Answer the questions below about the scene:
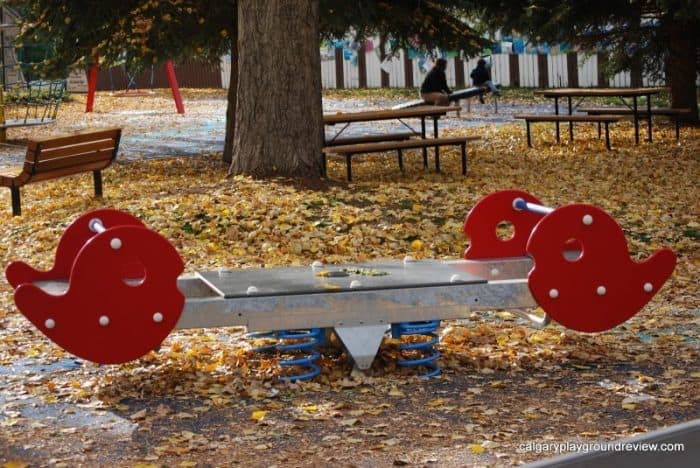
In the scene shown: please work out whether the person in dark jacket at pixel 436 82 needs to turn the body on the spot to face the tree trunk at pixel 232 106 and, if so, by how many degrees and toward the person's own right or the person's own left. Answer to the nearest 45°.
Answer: approximately 90° to the person's own right

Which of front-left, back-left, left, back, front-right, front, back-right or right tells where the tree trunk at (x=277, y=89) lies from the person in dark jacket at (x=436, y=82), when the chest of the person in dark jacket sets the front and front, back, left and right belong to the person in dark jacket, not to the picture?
right
